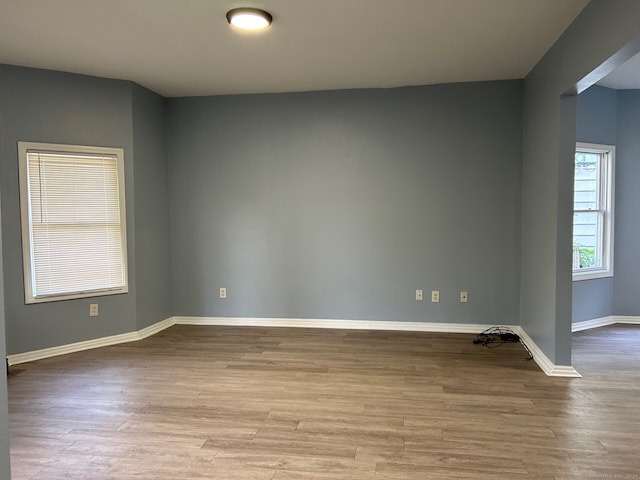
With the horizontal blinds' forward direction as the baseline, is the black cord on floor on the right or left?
on its left

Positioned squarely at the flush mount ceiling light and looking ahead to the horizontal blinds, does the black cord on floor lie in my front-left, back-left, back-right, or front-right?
back-right

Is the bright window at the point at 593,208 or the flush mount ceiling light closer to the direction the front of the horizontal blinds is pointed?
the flush mount ceiling light

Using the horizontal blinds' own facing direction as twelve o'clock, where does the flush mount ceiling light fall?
The flush mount ceiling light is roughly at 11 o'clock from the horizontal blinds.

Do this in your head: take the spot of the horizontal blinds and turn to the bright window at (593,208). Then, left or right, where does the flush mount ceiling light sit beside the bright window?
right
